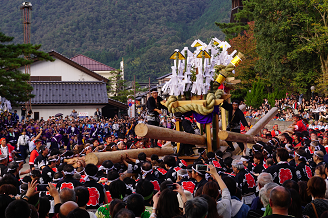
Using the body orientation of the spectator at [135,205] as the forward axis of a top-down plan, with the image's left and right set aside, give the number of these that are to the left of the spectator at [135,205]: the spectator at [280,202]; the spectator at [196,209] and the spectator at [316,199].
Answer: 0

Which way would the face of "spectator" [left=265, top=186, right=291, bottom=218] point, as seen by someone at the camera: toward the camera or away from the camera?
away from the camera

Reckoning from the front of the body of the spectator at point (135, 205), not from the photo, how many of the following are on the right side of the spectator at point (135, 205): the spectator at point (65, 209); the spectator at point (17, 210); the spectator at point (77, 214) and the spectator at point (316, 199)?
1

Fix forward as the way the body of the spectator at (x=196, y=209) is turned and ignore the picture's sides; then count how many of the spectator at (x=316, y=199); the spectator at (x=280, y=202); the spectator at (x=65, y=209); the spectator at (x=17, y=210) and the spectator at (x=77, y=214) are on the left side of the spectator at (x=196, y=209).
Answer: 3

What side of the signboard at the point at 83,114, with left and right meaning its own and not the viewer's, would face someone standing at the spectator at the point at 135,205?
front

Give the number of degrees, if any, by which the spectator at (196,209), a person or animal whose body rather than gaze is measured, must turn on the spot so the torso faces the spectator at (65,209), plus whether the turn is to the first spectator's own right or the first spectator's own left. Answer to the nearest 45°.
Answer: approximately 90° to the first spectator's own left

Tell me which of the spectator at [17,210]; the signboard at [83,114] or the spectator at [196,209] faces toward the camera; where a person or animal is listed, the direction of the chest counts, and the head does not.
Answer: the signboard

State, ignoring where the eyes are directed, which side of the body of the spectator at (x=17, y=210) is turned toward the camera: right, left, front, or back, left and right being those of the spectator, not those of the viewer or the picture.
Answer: back

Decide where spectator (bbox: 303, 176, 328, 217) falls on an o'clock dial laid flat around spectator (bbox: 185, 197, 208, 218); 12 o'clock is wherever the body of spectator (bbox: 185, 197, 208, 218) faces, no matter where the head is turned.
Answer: spectator (bbox: 303, 176, 328, 217) is roughly at 2 o'clock from spectator (bbox: 185, 197, 208, 218).

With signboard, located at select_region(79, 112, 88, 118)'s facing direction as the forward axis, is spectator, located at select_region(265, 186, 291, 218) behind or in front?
in front

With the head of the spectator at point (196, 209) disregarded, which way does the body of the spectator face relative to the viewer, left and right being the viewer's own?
facing away from the viewer

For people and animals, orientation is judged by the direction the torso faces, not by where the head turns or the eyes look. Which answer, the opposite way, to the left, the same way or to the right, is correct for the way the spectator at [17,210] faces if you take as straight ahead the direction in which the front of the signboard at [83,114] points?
the opposite way

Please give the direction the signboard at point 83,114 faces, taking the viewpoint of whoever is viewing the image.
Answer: facing the viewer

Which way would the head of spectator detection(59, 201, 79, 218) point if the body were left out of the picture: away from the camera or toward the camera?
away from the camera

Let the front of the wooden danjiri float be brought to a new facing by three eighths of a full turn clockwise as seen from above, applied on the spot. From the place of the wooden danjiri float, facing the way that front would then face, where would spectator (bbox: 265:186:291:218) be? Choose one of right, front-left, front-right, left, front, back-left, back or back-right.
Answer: back

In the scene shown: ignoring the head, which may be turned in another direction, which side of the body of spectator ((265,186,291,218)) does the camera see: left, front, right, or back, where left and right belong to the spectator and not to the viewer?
back

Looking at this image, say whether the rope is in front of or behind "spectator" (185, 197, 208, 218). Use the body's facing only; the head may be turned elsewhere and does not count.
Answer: in front

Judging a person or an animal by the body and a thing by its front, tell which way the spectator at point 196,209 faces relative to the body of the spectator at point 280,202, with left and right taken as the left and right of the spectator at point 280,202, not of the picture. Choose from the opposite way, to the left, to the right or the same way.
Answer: the same way

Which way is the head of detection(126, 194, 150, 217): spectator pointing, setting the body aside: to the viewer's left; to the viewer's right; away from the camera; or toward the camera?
away from the camera
